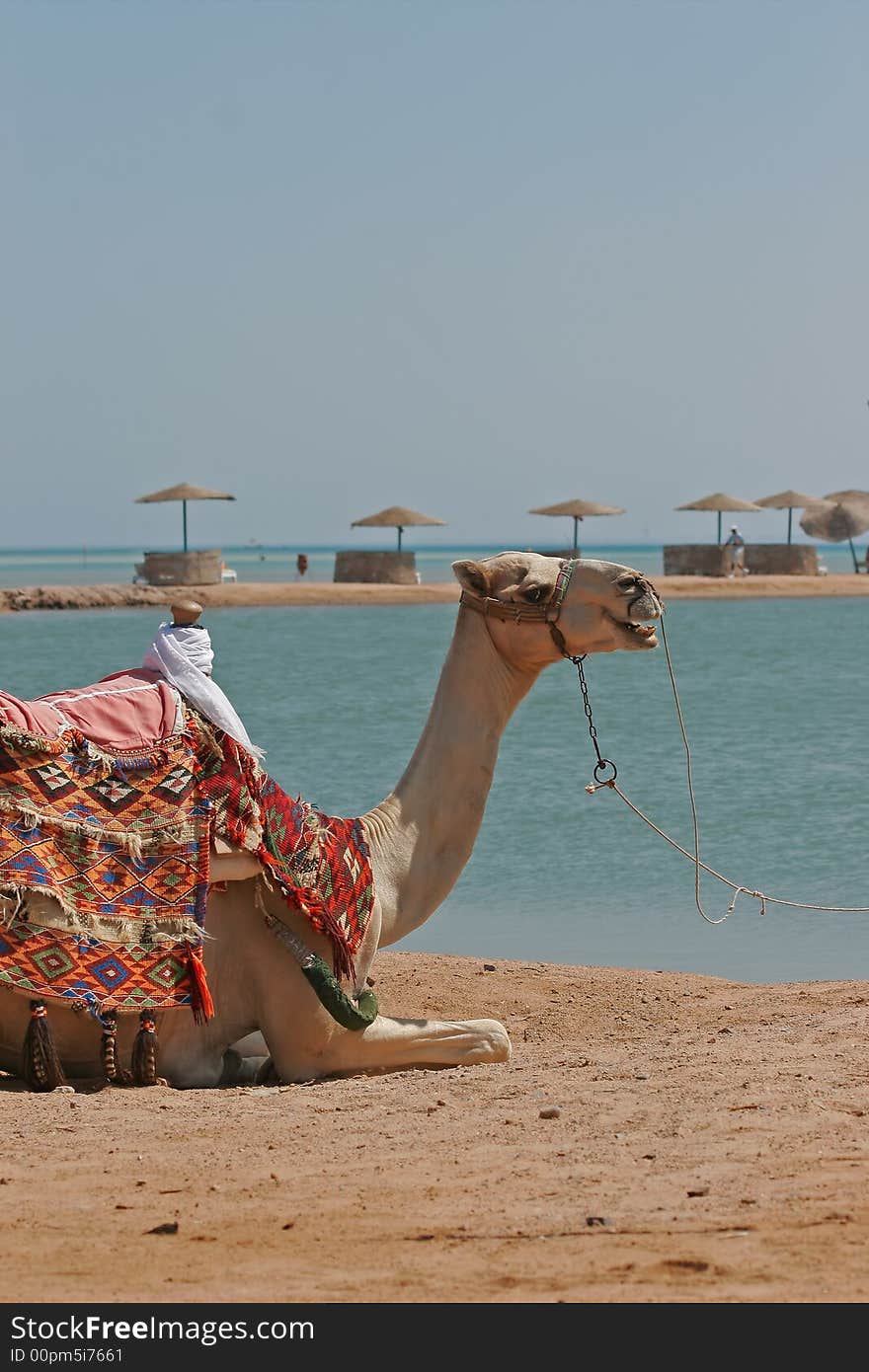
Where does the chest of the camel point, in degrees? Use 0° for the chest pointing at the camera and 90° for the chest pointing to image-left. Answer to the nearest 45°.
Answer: approximately 270°
